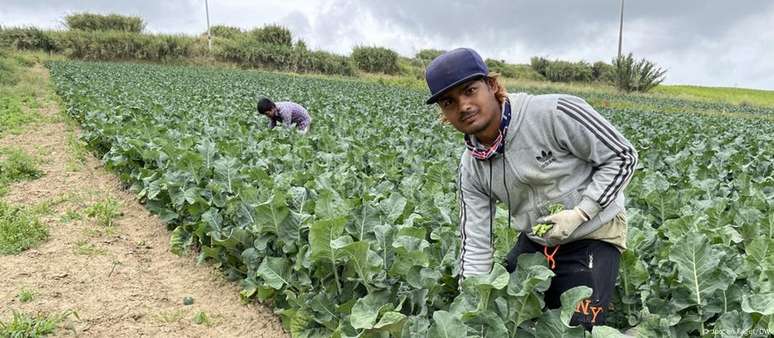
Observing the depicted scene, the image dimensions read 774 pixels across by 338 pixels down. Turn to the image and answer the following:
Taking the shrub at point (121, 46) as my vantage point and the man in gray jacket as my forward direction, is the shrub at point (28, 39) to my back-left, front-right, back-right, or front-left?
back-right

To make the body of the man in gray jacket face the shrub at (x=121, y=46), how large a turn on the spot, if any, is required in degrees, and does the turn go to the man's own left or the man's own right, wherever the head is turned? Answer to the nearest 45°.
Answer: approximately 90° to the man's own right

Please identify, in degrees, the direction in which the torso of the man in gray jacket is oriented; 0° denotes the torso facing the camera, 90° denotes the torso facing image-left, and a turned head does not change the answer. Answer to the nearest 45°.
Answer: approximately 45°

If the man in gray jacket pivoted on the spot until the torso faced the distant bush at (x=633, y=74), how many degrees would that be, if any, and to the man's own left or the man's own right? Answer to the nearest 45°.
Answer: approximately 135° to the man's own right

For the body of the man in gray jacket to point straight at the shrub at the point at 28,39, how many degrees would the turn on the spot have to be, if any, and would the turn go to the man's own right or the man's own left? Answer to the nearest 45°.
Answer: approximately 90° to the man's own right
